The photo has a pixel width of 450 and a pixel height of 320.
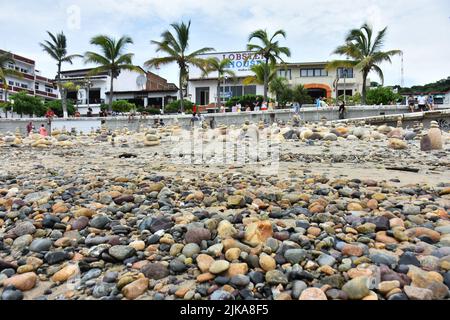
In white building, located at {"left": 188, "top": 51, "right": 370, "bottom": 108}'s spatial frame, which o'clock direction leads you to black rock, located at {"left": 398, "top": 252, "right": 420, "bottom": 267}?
The black rock is roughly at 12 o'clock from the white building.

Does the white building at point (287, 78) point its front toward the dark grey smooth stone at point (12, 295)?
yes

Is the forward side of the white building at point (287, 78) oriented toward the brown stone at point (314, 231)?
yes

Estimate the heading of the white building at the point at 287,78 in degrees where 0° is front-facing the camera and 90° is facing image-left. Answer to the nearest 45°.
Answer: approximately 0°

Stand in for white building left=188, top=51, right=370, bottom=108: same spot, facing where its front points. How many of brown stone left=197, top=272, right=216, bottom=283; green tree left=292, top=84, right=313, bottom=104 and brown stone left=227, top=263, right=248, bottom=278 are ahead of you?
3

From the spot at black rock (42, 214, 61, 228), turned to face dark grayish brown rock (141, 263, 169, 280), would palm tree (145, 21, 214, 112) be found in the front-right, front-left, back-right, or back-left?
back-left

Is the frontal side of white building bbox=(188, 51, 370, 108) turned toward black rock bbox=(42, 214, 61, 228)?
yes

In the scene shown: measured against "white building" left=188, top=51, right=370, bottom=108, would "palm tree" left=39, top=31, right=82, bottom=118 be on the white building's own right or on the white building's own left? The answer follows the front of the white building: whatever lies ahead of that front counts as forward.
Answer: on the white building's own right

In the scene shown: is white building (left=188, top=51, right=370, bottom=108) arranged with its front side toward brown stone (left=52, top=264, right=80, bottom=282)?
yes

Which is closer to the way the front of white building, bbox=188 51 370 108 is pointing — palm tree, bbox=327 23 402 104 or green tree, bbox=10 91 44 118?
the palm tree

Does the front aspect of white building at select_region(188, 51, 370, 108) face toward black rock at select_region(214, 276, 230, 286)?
yes

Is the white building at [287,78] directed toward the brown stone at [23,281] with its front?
yes
